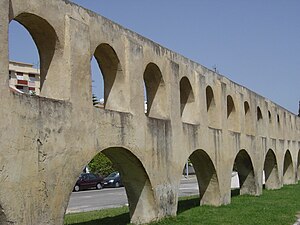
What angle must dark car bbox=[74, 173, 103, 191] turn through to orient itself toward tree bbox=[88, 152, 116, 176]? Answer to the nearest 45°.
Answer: approximately 135° to its right

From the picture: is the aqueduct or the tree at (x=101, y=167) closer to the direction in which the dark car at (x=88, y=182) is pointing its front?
the aqueduct

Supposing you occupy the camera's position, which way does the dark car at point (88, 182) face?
facing the viewer and to the left of the viewer
